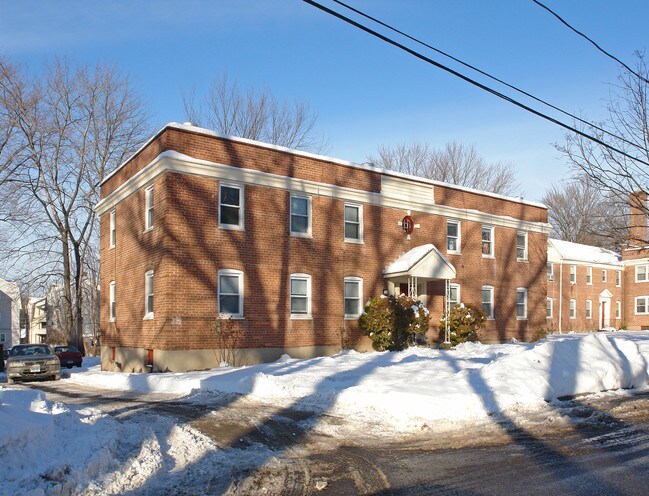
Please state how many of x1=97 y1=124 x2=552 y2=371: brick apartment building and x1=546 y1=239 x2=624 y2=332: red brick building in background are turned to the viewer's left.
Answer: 0

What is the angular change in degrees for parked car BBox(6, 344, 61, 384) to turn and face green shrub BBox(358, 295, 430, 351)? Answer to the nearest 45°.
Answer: approximately 90° to its left

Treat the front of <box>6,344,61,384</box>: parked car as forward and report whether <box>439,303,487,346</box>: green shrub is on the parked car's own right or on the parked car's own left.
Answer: on the parked car's own left

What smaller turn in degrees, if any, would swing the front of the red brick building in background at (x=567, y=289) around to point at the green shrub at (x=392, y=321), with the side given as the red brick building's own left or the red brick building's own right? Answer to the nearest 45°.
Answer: approximately 45° to the red brick building's own right

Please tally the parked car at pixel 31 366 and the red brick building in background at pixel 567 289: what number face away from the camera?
0

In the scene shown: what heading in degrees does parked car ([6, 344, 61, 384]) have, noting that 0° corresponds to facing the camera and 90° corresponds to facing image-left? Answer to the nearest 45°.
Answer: approximately 0°

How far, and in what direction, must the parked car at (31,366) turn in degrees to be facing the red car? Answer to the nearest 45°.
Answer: approximately 180°
